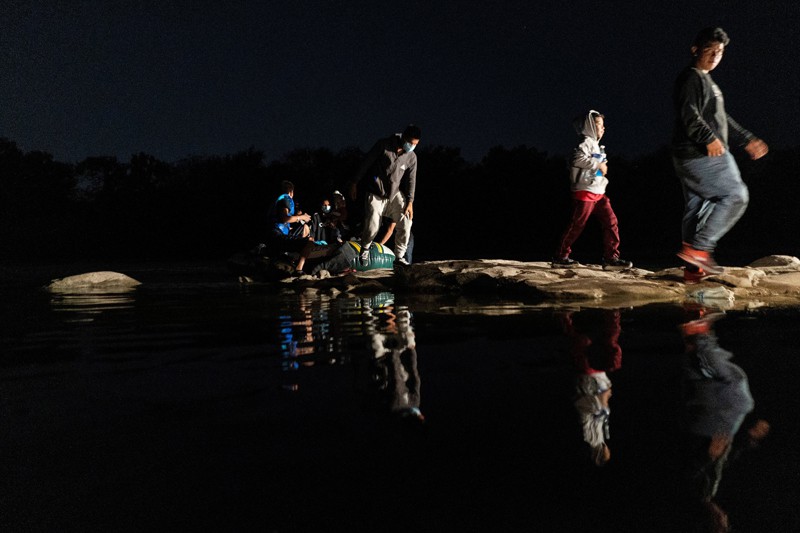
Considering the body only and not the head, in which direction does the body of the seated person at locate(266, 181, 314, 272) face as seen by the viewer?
to the viewer's right

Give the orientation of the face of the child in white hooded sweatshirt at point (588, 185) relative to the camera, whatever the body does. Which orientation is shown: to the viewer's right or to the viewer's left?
to the viewer's right

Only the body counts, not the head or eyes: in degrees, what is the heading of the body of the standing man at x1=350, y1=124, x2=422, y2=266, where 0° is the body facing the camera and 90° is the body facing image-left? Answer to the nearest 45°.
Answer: approximately 315°

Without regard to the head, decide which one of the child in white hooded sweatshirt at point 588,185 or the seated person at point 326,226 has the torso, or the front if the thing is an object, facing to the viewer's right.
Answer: the child in white hooded sweatshirt

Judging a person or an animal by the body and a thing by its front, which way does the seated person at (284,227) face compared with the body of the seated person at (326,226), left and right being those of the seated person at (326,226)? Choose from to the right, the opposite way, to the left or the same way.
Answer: to the left

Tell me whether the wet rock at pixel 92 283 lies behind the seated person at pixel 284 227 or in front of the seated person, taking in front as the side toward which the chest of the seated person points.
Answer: behind
